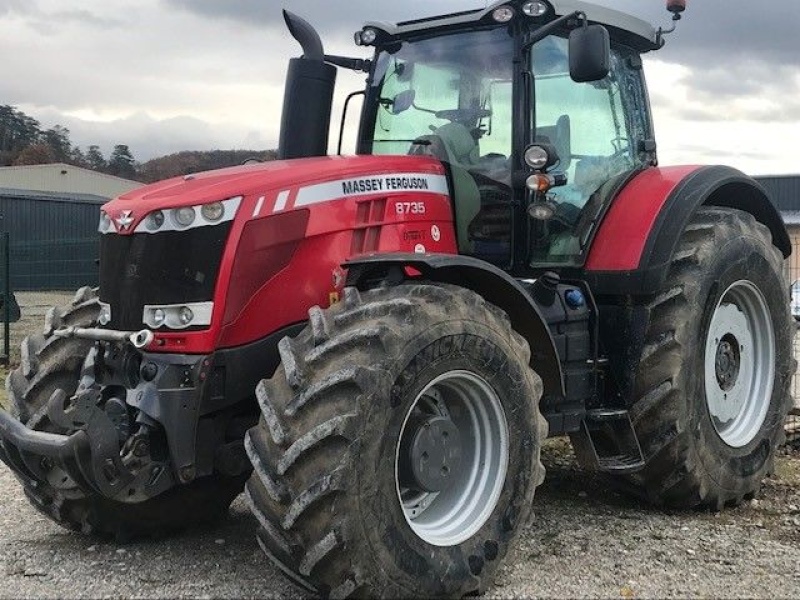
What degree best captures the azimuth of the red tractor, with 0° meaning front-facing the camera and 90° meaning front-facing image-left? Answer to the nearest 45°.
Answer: approximately 45°
